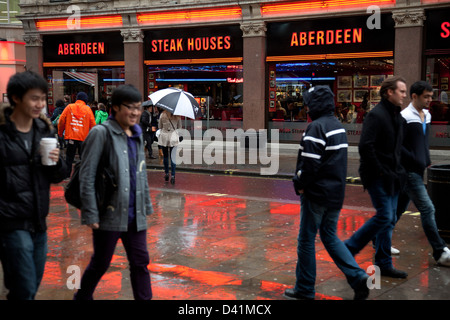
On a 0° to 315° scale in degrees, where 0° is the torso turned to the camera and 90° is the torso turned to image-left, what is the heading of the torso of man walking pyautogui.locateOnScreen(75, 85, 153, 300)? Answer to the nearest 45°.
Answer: approximately 315°

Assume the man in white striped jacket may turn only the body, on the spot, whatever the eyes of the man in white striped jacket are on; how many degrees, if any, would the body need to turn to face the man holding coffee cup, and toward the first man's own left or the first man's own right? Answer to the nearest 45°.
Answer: approximately 90° to the first man's own left

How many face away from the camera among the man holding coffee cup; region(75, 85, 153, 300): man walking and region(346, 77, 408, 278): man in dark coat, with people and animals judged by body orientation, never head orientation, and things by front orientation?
0

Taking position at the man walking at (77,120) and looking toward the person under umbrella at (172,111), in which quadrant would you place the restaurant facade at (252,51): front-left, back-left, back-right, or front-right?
front-left

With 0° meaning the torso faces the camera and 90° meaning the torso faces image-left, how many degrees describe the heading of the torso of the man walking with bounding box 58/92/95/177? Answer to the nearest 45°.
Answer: approximately 180°

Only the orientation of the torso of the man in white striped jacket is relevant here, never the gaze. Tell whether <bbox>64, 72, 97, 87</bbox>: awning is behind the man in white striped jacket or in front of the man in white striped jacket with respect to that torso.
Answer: in front

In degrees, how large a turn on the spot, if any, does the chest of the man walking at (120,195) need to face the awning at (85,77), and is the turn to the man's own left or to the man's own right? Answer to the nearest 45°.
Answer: approximately 135° to the man's own left

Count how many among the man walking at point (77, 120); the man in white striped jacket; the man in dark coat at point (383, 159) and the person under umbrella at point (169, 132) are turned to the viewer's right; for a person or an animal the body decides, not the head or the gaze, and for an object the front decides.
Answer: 1

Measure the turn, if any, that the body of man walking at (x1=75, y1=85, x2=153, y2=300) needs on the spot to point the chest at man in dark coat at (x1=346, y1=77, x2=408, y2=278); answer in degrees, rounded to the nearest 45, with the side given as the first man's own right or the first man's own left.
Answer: approximately 45° to the first man's own left
